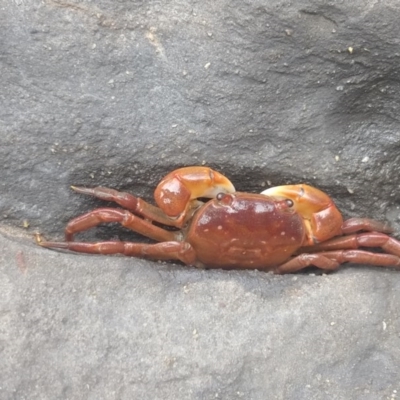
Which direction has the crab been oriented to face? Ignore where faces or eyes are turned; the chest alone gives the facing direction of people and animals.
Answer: away from the camera
